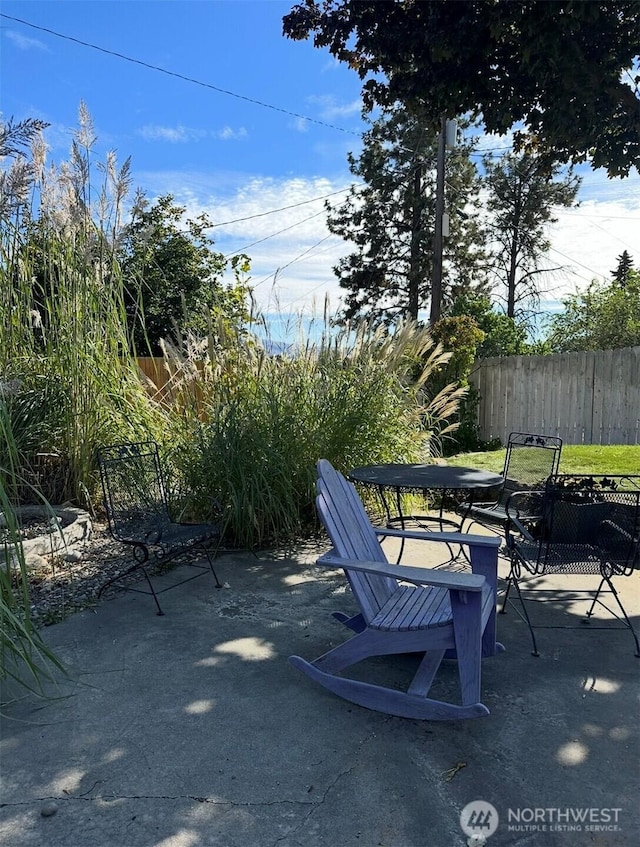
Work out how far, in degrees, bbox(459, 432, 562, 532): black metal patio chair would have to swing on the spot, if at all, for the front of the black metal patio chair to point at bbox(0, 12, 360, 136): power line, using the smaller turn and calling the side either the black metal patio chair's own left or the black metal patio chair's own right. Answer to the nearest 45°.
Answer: approximately 90° to the black metal patio chair's own right

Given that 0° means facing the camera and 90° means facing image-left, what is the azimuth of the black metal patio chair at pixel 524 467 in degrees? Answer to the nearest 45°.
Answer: approximately 45°

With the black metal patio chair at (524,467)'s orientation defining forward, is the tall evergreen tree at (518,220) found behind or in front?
behind

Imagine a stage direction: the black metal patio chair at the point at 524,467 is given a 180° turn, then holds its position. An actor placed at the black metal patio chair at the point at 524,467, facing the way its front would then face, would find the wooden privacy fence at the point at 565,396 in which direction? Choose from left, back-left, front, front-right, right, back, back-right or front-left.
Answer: front-left

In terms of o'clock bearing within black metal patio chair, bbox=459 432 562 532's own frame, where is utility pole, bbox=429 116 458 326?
The utility pole is roughly at 4 o'clock from the black metal patio chair.

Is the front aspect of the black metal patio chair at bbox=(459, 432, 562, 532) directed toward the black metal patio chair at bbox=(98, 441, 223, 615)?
yes

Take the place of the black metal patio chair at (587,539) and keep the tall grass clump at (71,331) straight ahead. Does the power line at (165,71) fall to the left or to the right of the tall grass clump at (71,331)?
right

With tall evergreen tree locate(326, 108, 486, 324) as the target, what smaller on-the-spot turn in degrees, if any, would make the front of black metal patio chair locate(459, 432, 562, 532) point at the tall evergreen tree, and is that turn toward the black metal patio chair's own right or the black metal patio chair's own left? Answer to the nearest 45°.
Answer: approximately 135° to the black metal patio chair's own right
